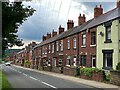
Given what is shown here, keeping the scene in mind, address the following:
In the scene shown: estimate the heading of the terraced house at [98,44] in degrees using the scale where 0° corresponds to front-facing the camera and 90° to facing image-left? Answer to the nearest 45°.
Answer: approximately 45°

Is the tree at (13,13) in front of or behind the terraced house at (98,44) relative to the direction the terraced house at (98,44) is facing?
in front

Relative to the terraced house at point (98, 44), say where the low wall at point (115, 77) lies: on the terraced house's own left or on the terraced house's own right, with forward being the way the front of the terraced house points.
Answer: on the terraced house's own left

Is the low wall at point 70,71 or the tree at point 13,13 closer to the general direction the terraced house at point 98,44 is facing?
the tree
